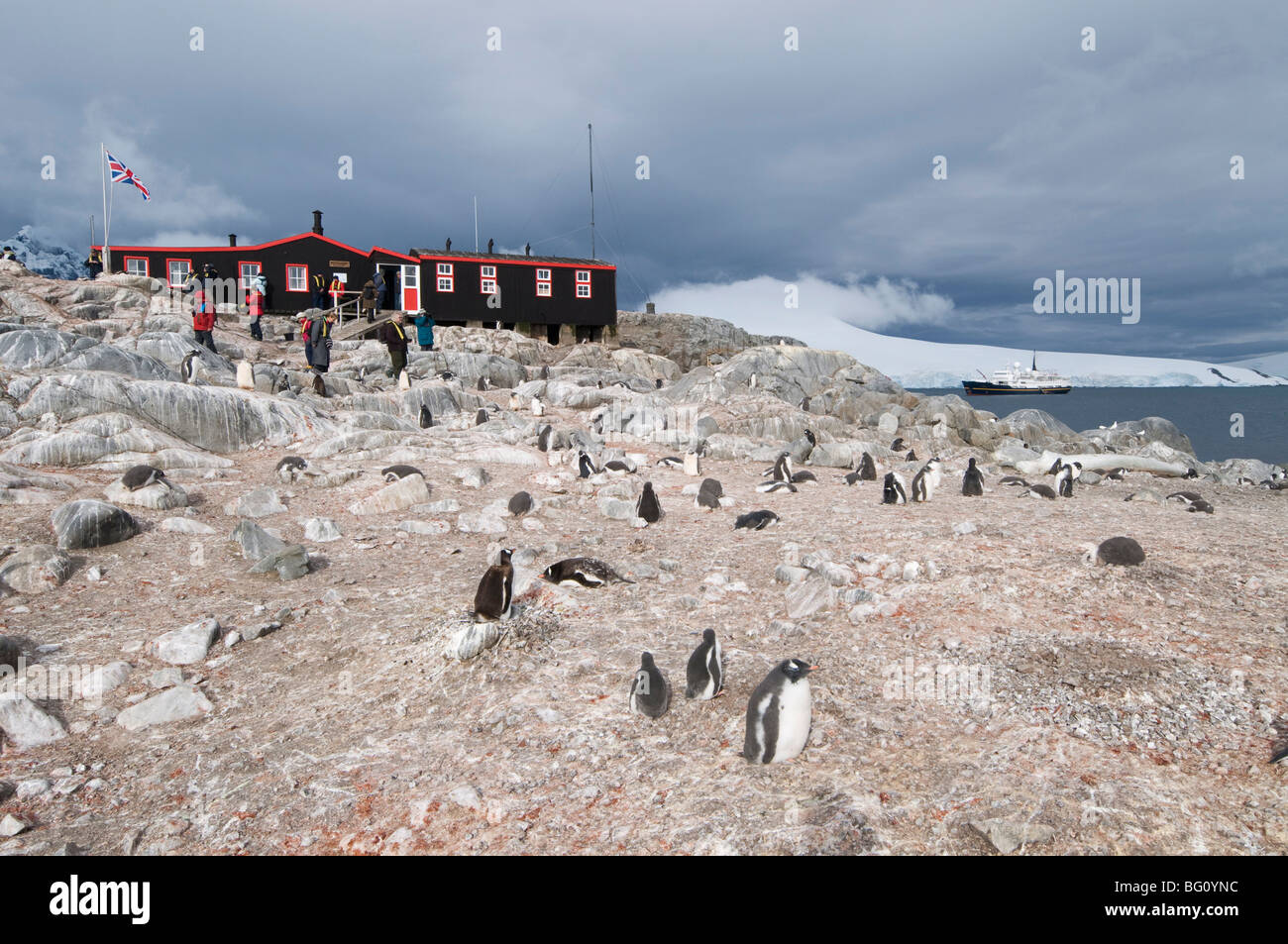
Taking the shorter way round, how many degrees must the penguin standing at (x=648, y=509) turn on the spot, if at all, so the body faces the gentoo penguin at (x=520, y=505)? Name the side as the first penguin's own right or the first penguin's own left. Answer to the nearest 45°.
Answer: approximately 90° to the first penguin's own left

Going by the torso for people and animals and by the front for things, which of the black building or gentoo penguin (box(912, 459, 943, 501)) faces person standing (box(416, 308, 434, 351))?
the black building

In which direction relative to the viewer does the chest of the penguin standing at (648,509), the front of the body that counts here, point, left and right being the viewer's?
facing away from the viewer

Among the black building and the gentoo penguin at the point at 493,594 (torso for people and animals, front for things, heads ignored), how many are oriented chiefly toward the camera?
1

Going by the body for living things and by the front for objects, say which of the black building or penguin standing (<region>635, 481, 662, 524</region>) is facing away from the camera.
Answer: the penguin standing

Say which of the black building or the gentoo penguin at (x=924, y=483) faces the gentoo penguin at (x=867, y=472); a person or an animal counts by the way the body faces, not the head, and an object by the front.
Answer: the black building

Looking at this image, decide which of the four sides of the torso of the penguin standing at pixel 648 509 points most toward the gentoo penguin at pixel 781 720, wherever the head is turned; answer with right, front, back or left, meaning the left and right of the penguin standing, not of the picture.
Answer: back
